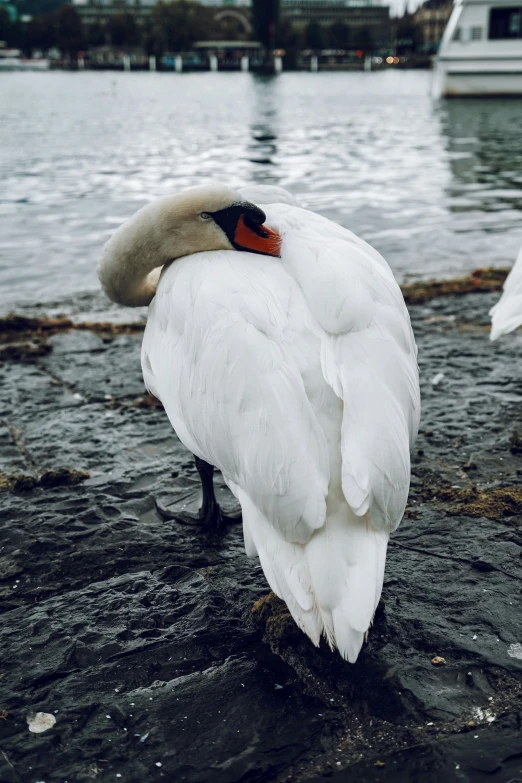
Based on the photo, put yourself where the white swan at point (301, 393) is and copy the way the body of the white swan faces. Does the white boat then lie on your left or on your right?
on your right

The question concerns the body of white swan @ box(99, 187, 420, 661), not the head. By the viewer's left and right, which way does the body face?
facing away from the viewer and to the left of the viewer

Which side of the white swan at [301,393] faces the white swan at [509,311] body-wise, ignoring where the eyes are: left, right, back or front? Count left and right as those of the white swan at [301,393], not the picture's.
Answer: right
